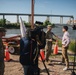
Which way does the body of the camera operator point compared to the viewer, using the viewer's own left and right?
facing away from the viewer and to the right of the viewer
